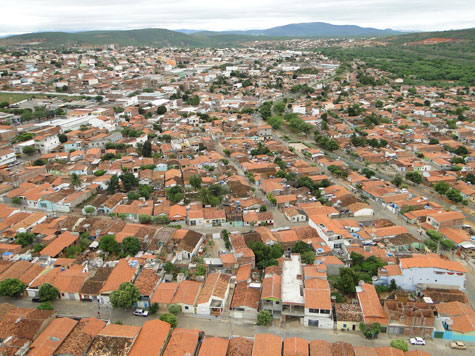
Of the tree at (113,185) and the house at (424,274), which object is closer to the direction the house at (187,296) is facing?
the house

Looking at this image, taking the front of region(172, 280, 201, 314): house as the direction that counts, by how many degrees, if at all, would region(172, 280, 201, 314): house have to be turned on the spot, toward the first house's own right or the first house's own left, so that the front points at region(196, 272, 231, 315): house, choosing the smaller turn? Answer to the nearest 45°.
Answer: approximately 90° to the first house's own left

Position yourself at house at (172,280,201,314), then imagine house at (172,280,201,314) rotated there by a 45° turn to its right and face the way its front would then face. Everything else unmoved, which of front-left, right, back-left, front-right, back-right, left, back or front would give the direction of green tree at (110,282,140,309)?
front-right

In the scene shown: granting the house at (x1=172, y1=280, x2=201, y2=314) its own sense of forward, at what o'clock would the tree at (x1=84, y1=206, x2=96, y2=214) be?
The tree is roughly at 5 o'clock from the house.

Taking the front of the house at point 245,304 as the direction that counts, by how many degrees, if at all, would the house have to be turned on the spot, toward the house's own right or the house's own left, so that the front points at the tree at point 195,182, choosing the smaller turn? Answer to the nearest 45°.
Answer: approximately 180°

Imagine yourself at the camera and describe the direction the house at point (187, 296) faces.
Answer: facing the viewer

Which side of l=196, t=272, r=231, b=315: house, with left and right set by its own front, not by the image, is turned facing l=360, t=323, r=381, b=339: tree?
left

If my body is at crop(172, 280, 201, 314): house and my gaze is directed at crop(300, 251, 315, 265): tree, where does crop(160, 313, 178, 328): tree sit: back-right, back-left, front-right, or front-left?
back-right

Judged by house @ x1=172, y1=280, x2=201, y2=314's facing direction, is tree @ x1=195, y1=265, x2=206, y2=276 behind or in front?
behind

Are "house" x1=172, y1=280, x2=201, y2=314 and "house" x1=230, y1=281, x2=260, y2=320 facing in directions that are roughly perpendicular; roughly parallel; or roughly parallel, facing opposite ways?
roughly parallel

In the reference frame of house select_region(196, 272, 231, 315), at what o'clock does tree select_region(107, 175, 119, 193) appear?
The tree is roughly at 5 o'clock from the house.

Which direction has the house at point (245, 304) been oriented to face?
toward the camera

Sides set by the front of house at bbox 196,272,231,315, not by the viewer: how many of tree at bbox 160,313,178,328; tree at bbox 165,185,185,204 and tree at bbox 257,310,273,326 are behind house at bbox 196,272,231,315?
1

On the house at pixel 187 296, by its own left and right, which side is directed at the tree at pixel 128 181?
back

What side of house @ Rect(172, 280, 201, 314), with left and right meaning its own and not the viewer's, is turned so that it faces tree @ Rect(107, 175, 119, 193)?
back

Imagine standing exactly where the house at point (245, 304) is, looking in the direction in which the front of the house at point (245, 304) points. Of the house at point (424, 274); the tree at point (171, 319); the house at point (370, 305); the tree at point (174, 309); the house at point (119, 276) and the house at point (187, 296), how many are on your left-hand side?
2

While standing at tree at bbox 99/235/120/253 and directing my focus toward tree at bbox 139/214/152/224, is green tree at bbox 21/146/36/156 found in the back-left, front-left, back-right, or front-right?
front-left

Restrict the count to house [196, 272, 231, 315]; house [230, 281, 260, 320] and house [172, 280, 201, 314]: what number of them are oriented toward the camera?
3

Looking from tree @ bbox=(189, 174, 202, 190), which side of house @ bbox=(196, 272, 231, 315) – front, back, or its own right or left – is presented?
back
